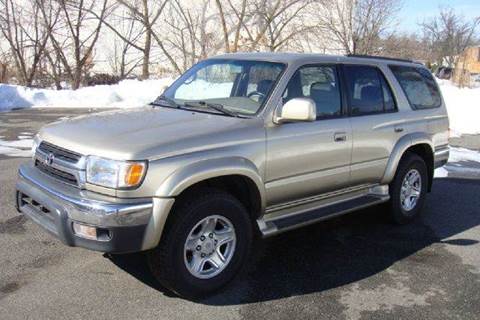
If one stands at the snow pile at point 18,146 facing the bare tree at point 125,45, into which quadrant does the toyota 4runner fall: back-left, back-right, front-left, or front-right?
back-right

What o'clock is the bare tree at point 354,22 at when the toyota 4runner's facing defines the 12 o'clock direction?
The bare tree is roughly at 5 o'clock from the toyota 4runner.

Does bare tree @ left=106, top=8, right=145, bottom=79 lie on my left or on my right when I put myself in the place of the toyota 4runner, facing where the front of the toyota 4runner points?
on my right

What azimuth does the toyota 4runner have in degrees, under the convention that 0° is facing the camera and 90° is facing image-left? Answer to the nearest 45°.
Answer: approximately 45°

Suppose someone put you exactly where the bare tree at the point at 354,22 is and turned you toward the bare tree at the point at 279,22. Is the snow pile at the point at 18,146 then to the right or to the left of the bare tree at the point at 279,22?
left

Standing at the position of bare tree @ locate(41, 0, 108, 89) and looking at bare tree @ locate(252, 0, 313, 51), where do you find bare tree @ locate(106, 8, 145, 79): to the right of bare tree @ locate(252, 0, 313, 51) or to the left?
left

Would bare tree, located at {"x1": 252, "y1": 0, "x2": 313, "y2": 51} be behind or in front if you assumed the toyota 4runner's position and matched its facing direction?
behind

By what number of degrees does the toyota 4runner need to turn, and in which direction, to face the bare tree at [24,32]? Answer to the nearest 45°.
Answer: approximately 90° to its right

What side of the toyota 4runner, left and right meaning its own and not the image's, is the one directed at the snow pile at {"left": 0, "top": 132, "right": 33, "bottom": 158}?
right

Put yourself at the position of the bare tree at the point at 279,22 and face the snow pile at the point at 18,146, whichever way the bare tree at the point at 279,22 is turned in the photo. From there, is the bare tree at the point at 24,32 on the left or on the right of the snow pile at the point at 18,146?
right

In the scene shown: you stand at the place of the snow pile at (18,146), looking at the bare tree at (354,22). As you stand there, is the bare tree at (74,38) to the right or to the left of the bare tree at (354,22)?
left

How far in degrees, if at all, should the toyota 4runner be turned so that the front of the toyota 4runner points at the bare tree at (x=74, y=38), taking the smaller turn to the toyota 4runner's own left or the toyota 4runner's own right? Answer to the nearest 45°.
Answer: approximately 135° to the toyota 4runner's own right
